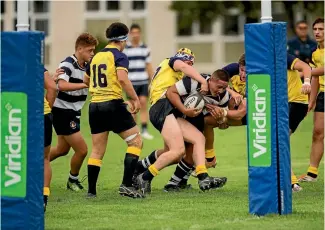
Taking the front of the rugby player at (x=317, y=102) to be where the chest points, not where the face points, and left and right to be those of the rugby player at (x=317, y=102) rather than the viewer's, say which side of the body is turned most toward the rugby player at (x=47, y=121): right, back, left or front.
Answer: front

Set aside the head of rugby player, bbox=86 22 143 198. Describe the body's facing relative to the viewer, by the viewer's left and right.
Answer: facing away from the viewer and to the right of the viewer

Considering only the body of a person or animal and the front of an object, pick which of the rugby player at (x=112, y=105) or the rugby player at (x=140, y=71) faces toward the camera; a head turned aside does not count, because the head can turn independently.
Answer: the rugby player at (x=140, y=71)

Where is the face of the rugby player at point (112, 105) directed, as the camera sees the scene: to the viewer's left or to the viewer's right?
to the viewer's right

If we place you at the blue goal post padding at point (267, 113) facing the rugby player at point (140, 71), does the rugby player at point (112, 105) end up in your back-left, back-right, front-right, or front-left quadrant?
front-left

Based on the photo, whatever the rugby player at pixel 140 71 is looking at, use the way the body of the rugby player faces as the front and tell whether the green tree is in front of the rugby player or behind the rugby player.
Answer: behind

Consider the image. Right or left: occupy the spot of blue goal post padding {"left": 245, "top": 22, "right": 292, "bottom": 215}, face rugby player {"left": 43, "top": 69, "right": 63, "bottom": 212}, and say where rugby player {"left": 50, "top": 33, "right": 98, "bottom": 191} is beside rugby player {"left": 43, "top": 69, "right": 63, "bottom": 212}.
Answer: right

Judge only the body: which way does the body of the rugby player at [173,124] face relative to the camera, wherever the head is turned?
to the viewer's right

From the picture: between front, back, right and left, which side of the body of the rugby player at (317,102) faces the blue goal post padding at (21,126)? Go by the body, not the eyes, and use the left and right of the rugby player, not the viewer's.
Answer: front

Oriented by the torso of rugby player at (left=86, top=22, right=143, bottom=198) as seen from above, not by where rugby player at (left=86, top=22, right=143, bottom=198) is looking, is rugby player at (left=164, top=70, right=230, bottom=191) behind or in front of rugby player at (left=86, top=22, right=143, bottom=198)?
in front

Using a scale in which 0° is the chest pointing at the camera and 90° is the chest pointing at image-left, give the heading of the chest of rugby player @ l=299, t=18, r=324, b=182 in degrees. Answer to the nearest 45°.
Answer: approximately 45°
